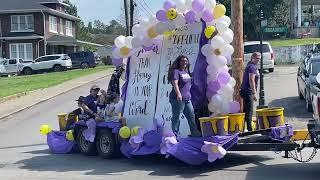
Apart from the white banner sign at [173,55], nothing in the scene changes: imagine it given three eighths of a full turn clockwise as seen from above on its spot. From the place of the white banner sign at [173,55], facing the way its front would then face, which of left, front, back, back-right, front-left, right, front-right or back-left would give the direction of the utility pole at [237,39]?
right

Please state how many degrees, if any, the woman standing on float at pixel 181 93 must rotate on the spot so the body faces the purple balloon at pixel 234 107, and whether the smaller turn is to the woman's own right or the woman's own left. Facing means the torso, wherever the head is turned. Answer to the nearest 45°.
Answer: approximately 45° to the woman's own left

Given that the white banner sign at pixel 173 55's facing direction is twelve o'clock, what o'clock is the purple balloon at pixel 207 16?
The purple balloon is roughly at 10 o'clock from the white banner sign.

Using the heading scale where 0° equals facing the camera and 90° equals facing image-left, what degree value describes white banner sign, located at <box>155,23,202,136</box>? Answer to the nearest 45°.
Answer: approximately 0°

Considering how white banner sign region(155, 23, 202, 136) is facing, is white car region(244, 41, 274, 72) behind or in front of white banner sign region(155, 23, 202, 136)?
behind
